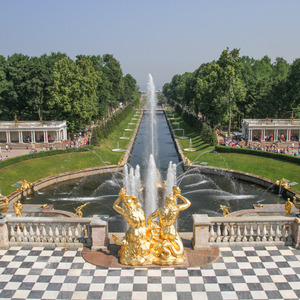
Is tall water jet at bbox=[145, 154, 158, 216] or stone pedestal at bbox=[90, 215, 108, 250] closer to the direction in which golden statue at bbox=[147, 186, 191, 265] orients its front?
the tall water jet

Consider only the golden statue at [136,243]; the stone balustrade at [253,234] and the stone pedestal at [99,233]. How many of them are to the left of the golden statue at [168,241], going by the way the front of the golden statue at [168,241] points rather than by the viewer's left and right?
2

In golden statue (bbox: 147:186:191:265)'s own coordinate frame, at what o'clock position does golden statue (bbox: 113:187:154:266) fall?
golden statue (bbox: 113:187:154:266) is roughly at 9 o'clock from golden statue (bbox: 147:186:191:265).

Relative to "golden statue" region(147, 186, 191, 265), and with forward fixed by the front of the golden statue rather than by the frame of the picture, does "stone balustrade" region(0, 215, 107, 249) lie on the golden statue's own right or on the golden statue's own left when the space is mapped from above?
on the golden statue's own left

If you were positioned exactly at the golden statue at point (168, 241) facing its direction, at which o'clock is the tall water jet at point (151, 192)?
The tall water jet is roughly at 12 o'clock from the golden statue.

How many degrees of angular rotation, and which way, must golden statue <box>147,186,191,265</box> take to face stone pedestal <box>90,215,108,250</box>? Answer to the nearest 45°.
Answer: approximately 90° to its left

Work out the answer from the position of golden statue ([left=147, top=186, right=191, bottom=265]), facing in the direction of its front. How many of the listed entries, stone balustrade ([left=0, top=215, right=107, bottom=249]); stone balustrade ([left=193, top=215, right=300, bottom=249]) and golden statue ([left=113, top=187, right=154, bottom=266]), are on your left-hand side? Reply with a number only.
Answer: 2

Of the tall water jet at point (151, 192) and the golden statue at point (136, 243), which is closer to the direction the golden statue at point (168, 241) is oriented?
the tall water jet

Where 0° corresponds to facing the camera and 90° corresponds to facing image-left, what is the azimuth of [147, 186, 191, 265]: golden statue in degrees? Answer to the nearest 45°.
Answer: approximately 180°
